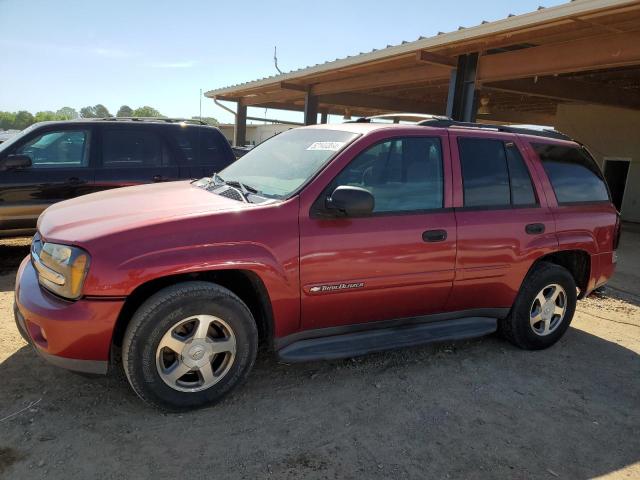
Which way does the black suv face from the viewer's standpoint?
to the viewer's left

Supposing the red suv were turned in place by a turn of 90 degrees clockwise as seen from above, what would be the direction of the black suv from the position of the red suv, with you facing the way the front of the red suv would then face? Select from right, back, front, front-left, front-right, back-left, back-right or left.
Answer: front

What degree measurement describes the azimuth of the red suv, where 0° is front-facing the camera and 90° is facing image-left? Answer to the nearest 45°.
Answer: approximately 45°
